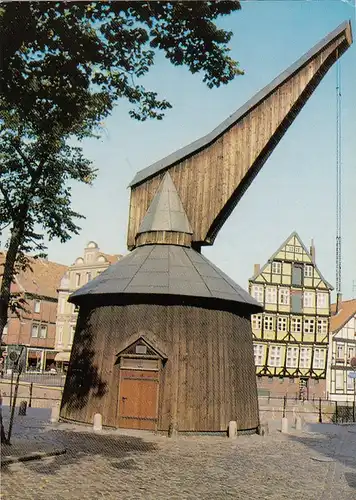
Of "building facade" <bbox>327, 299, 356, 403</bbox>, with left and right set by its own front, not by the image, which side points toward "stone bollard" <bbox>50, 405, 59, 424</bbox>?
front

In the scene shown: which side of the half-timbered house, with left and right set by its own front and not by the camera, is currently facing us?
front

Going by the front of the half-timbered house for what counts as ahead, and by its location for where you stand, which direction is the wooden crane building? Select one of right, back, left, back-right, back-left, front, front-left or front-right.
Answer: front

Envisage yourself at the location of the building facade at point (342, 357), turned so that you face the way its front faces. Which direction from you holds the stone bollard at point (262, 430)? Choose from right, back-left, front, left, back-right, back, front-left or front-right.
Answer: front

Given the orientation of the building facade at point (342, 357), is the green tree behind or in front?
in front

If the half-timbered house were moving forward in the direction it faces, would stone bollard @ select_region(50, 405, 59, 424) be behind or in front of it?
in front

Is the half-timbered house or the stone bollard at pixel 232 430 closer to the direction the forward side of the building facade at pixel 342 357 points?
the stone bollard

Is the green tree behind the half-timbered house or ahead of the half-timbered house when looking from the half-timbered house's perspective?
ahead

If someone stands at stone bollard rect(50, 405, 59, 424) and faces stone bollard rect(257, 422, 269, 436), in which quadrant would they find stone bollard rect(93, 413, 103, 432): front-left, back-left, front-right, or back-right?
front-right

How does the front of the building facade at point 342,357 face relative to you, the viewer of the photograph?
facing the viewer

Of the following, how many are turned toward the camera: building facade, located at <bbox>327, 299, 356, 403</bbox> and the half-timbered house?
2

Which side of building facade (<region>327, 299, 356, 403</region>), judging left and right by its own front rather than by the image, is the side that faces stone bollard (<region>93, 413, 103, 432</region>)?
front

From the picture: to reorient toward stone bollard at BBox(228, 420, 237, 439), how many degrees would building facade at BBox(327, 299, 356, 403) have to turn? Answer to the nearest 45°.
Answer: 0° — it already faces it
